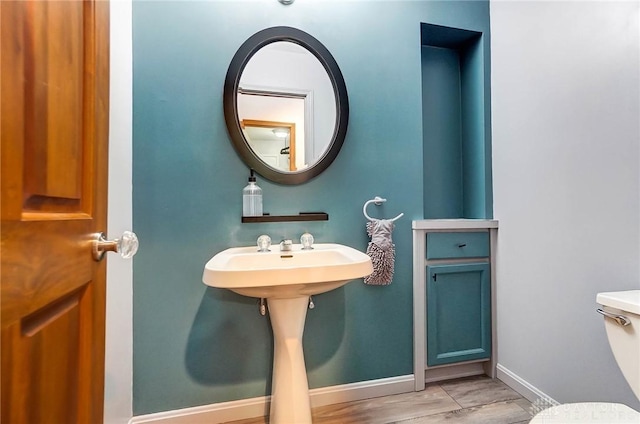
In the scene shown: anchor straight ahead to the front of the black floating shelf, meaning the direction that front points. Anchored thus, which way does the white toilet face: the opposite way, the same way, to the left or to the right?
to the right

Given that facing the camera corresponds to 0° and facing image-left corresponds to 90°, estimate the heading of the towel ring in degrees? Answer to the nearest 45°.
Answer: approximately 0°

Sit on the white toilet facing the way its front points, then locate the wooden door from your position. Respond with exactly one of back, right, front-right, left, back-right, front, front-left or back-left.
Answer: front

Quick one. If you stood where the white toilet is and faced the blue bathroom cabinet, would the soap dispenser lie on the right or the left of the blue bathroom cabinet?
left

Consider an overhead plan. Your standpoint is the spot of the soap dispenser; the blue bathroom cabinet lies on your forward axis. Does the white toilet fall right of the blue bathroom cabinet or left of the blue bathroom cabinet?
right

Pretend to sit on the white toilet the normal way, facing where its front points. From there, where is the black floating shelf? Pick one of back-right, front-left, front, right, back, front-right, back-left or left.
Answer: front-right

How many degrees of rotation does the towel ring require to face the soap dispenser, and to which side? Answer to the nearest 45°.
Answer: approximately 45° to its right

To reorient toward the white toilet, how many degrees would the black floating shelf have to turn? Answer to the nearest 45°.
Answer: approximately 45° to its left

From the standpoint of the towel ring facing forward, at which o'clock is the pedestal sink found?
The pedestal sink is roughly at 1 o'clock from the towel ring.

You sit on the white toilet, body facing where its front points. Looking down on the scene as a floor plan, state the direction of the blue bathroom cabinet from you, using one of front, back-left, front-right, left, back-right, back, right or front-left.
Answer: right

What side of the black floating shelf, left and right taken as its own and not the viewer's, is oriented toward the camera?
front

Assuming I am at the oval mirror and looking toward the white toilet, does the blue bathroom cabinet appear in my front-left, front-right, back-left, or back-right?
front-left
